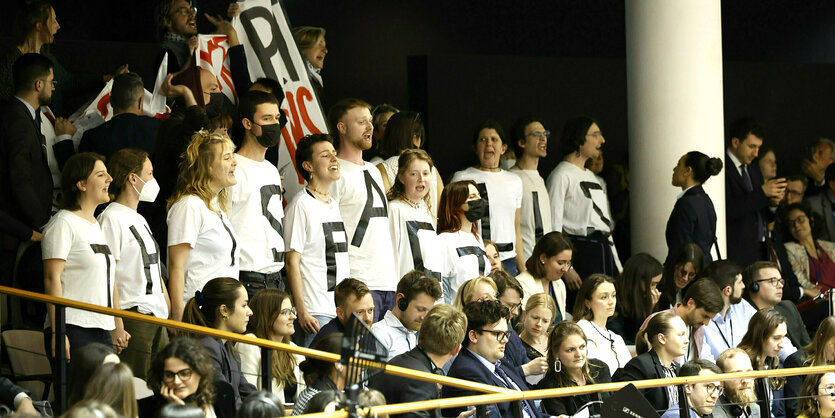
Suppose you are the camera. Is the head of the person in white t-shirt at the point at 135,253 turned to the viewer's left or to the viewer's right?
to the viewer's right

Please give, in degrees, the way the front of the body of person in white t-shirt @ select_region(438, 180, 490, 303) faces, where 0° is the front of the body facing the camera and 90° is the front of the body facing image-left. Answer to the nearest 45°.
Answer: approximately 315°

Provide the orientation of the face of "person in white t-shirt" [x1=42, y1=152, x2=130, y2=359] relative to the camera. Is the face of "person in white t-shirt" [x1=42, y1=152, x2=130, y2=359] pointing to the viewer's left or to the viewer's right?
to the viewer's right

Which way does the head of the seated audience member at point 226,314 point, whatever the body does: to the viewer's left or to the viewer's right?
to the viewer's right

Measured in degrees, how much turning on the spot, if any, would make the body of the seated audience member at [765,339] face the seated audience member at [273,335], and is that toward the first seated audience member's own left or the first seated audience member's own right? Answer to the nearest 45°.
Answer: approximately 90° to the first seated audience member's own right

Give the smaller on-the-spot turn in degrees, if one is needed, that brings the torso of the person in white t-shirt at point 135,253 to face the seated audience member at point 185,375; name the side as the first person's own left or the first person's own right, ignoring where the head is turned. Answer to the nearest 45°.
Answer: approximately 45° to the first person's own right

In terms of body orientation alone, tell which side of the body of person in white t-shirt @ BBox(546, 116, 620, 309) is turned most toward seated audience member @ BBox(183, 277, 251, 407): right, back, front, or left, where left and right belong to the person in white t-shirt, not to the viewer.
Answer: right
